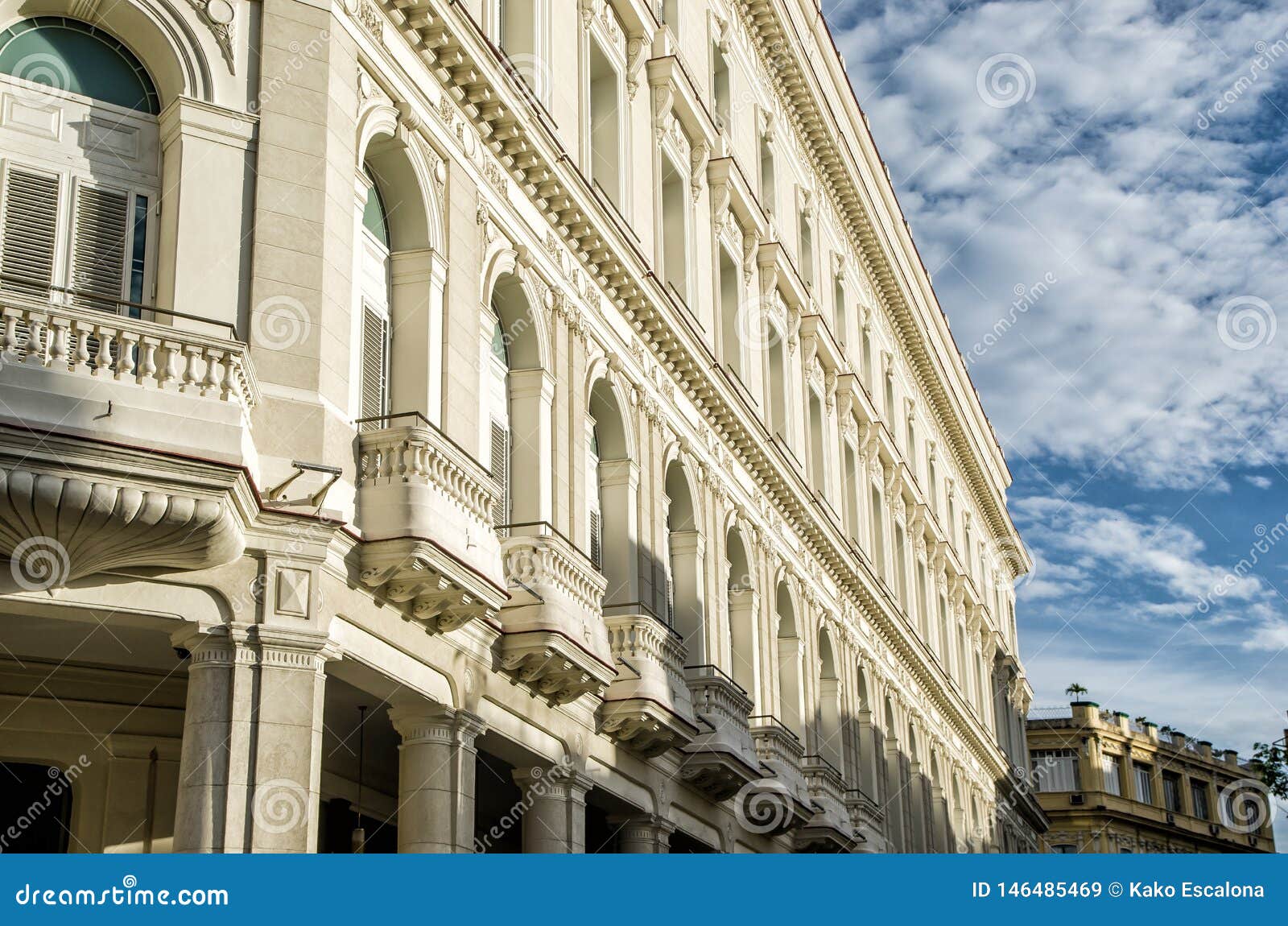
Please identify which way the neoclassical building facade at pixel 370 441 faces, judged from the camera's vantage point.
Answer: facing the viewer and to the right of the viewer
